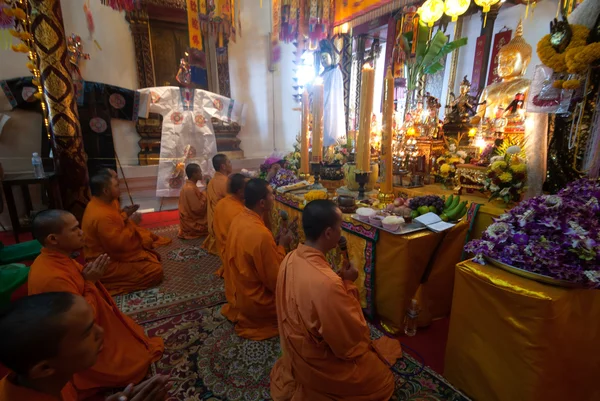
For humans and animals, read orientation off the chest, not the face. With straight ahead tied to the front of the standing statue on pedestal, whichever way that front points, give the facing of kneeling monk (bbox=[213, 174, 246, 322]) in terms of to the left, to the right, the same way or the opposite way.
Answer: the opposite way

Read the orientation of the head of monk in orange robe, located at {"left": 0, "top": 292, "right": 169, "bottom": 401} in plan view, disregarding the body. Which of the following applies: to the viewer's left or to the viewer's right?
to the viewer's right

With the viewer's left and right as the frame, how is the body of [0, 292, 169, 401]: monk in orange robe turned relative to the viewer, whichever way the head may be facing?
facing to the right of the viewer

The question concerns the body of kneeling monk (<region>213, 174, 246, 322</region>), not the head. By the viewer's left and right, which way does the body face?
facing away from the viewer and to the right of the viewer

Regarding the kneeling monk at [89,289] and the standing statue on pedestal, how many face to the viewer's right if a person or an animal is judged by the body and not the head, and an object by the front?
1

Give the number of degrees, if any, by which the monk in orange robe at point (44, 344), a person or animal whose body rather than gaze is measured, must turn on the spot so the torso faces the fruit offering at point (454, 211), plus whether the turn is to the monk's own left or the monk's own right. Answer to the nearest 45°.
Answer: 0° — they already face it

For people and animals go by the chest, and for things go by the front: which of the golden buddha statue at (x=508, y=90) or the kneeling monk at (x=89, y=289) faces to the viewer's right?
the kneeling monk

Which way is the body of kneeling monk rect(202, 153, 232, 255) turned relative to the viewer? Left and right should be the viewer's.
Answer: facing to the right of the viewer

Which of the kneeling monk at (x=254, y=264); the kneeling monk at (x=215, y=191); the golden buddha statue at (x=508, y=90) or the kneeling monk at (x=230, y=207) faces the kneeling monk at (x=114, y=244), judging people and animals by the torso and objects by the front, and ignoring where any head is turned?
the golden buddha statue

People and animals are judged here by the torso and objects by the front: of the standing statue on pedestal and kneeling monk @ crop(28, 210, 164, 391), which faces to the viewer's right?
the kneeling monk

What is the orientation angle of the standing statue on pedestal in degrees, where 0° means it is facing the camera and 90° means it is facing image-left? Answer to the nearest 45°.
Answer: approximately 45°

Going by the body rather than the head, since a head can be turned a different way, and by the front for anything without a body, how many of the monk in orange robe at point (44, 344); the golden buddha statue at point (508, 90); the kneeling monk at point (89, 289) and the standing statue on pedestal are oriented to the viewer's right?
2

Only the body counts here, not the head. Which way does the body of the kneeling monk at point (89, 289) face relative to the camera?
to the viewer's right

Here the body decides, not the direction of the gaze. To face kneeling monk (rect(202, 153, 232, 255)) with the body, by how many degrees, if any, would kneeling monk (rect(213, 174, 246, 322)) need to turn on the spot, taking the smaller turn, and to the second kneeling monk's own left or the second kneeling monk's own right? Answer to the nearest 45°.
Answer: approximately 45° to the second kneeling monk's own left

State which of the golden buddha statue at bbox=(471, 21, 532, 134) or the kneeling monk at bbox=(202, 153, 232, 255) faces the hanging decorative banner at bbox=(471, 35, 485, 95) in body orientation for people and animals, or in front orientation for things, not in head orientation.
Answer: the kneeling monk
